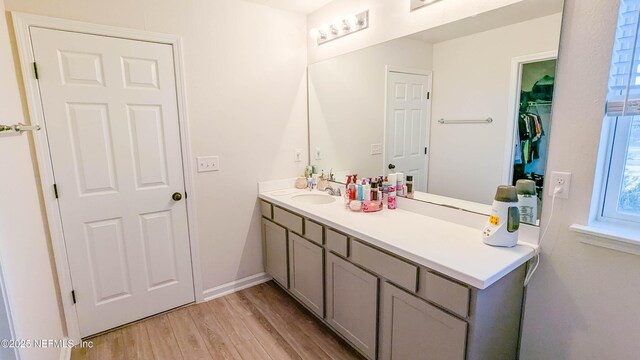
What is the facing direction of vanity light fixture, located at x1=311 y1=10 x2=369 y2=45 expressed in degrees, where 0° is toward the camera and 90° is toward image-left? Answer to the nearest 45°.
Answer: approximately 45°

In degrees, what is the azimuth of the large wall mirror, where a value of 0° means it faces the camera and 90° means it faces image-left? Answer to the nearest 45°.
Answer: approximately 45°

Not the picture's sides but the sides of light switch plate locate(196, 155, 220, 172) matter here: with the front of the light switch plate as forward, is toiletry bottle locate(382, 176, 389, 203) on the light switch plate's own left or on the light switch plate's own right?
on the light switch plate's own left

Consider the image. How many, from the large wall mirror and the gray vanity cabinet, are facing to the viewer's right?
0

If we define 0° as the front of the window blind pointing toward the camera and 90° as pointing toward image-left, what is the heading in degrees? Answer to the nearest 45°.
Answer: approximately 45°

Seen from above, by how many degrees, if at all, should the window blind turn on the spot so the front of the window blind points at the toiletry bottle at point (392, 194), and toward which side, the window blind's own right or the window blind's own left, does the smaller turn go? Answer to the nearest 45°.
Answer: approximately 45° to the window blind's own right

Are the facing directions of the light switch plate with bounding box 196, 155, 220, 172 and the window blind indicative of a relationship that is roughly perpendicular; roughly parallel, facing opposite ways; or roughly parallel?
roughly perpendicular

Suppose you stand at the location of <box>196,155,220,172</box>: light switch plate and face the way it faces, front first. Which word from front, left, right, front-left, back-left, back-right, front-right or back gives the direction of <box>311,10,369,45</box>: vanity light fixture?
left

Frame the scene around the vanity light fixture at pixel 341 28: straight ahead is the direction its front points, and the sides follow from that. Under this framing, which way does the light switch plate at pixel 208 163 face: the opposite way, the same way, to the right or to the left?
to the left

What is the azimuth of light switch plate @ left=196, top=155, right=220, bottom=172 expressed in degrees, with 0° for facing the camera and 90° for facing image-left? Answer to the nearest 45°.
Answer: approximately 0°

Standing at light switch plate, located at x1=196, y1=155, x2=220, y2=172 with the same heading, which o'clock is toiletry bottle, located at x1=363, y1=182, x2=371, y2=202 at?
The toiletry bottle is roughly at 10 o'clock from the light switch plate.

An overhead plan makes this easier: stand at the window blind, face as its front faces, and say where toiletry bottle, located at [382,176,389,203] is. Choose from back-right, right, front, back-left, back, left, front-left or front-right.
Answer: front-right

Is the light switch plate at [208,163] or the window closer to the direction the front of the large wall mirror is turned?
the light switch plate
